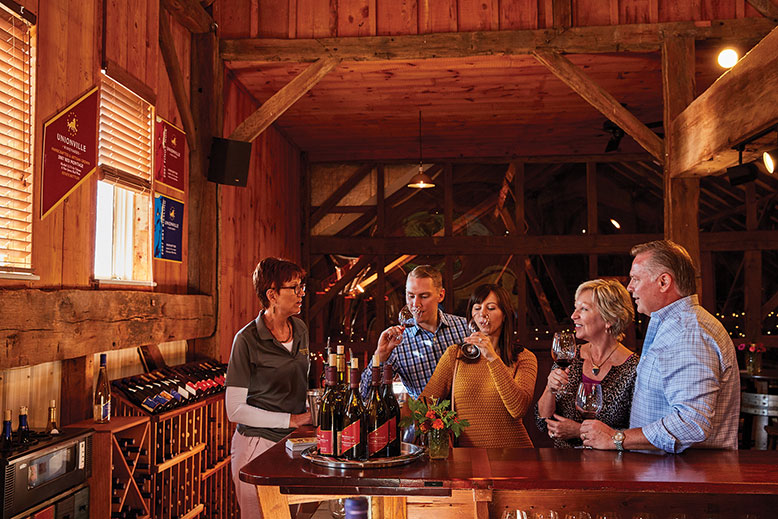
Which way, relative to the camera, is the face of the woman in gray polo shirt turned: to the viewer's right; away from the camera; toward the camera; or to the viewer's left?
to the viewer's right

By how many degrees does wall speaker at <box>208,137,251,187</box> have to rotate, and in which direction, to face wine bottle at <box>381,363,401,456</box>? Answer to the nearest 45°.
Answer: approximately 45° to its right

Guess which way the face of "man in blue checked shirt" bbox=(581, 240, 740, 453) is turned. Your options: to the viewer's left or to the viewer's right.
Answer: to the viewer's left

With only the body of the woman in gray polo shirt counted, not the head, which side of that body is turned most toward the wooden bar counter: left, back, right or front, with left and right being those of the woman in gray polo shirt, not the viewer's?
front

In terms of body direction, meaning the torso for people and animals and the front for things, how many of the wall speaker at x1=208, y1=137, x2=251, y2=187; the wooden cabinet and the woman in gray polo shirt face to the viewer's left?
0

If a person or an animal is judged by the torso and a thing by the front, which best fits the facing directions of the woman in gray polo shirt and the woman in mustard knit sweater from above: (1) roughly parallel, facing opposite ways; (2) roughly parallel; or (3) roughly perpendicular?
roughly perpendicular

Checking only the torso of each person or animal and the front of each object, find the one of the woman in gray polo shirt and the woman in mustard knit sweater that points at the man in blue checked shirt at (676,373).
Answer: the woman in gray polo shirt

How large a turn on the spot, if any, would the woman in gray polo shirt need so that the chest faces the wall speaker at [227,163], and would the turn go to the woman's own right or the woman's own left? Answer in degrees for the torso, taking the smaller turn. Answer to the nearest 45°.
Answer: approximately 135° to the woman's own left

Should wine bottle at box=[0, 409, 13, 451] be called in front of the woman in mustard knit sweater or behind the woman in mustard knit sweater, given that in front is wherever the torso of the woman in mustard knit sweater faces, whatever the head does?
in front

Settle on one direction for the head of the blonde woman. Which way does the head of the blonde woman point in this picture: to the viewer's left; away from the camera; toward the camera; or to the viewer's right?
to the viewer's left

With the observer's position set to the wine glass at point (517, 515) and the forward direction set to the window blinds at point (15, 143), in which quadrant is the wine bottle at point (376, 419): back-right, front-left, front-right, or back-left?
front-right

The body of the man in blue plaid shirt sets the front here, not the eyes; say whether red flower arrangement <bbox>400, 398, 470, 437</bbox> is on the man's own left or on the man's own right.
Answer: on the man's own left

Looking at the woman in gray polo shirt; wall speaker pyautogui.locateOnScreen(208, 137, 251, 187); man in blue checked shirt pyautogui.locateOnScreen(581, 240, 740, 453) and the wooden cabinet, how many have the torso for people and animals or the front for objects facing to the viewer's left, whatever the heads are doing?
1

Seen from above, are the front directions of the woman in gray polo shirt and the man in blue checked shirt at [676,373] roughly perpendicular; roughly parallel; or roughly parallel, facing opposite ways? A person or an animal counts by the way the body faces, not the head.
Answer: roughly parallel, facing opposite ways

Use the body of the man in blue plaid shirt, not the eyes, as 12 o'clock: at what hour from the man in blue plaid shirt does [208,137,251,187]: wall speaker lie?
The wall speaker is roughly at 3 o'clock from the man in blue plaid shirt.

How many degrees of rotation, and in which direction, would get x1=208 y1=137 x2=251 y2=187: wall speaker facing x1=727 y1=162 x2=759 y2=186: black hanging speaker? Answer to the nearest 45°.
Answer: approximately 45° to its left
